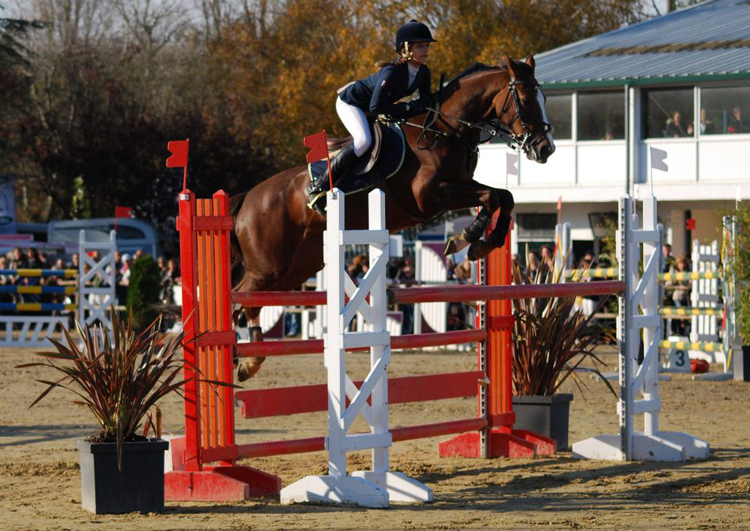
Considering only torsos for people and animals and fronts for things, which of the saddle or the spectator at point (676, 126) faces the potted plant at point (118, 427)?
the spectator

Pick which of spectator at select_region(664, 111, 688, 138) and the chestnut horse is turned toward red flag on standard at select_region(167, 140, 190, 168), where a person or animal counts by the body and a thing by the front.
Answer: the spectator

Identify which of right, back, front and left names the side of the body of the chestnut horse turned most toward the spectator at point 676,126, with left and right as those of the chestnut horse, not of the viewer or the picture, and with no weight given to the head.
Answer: left

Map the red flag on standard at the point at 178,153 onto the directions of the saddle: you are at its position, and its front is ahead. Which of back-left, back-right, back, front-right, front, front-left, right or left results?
back-right

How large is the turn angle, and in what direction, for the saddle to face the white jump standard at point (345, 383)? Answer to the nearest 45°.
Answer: approximately 90° to its right

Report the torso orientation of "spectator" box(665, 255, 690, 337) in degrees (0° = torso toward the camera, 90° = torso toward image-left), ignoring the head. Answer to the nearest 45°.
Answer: approximately 0°

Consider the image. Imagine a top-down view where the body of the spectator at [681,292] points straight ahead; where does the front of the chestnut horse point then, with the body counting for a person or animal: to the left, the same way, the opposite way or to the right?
to the left

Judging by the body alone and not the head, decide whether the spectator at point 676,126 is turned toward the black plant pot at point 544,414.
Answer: yes

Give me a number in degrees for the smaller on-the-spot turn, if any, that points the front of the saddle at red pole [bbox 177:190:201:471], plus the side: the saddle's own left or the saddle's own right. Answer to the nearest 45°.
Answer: approximately 135° to the saddle's own right

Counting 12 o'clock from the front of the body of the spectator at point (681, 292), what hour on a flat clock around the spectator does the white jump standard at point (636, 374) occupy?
The white jump standard is roughly at 12 o'clock from the spectator.

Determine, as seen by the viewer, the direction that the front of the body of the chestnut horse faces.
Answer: to the viewer's right

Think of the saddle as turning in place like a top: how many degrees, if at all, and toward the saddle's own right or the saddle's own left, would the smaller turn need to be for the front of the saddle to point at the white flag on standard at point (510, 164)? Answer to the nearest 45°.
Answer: approximately 45° to the saddle's own left

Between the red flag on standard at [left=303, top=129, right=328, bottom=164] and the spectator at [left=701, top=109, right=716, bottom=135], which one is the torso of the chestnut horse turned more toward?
the spectator

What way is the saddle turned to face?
to the viewer's right

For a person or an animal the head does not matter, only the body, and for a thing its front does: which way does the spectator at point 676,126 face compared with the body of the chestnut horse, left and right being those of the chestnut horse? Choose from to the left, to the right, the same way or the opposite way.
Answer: to the right
